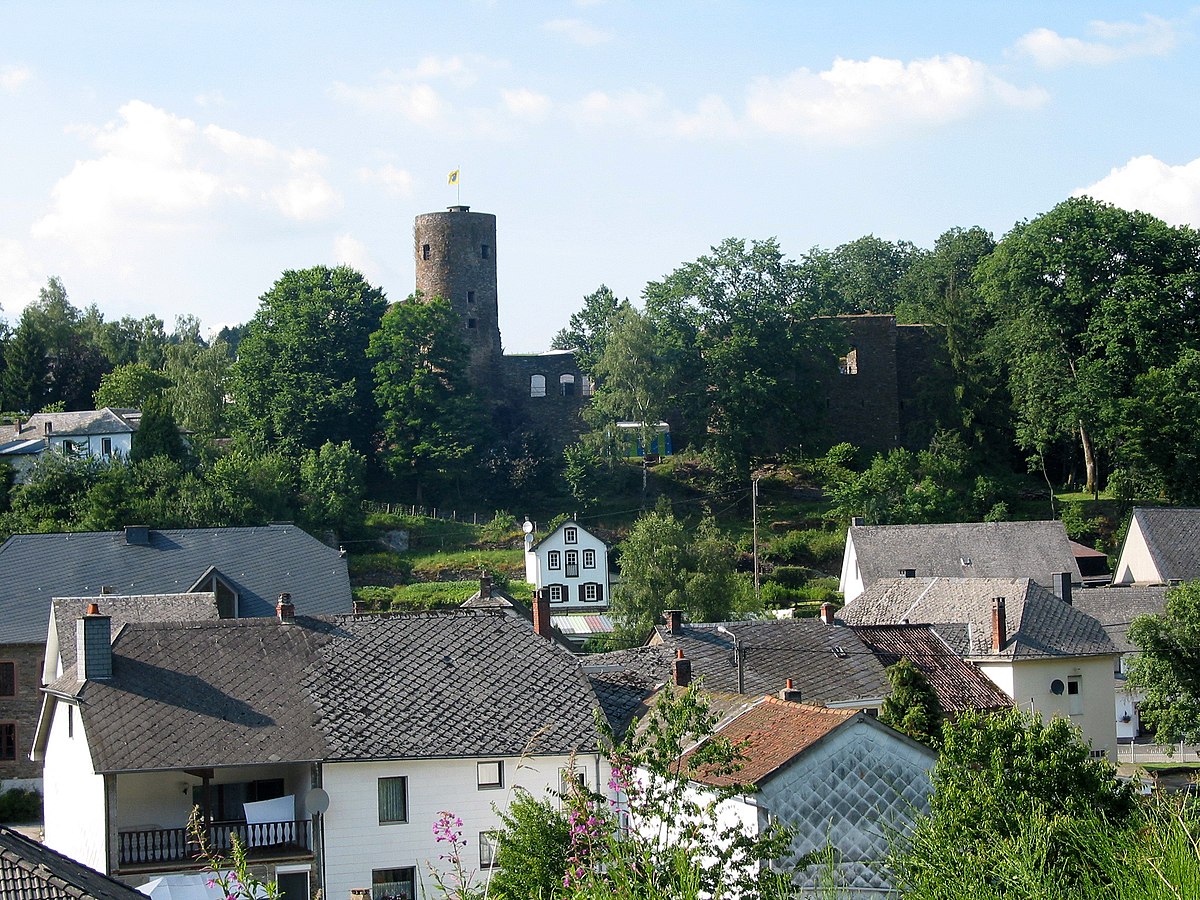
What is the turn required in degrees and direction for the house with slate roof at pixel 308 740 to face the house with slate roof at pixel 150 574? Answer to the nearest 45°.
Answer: approximately 180°

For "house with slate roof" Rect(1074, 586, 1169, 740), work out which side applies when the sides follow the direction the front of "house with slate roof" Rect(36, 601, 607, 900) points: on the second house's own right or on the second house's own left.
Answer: on the second house's own left

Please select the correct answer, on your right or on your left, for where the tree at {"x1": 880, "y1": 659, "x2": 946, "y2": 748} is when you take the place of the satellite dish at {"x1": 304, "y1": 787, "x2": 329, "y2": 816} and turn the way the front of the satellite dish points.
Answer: on your left

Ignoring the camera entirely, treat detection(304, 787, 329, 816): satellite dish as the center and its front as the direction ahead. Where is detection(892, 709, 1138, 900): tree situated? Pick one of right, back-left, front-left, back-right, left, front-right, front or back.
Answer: front-left

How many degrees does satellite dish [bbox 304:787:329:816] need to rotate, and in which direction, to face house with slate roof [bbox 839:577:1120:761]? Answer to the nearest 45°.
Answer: approximately 135° to its left

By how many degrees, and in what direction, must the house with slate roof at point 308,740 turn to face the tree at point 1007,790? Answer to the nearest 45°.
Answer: approximately 45° to its left

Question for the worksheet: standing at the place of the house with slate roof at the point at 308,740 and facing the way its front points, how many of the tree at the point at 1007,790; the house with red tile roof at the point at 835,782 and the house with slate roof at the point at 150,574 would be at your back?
1

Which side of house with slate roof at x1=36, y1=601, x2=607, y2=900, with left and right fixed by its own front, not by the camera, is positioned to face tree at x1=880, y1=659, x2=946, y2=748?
left

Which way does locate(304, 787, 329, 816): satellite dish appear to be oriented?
toward the camera

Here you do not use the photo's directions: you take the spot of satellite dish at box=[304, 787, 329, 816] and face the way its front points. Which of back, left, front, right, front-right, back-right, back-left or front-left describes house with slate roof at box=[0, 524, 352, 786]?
back

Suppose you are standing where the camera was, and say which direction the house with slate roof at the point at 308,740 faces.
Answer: facing the viewer
